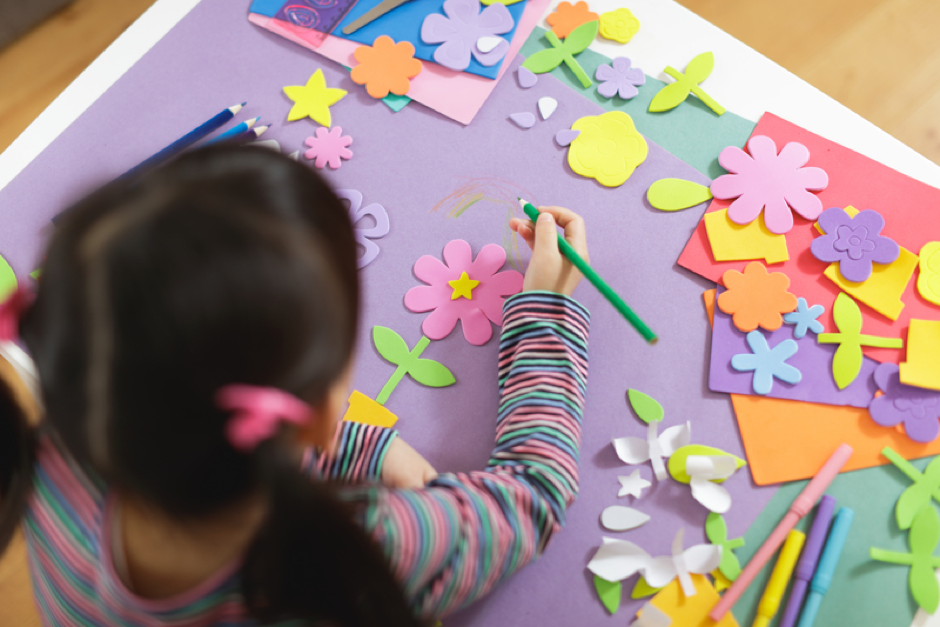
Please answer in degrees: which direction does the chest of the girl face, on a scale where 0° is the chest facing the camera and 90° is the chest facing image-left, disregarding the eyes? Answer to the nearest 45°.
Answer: approximately 225°

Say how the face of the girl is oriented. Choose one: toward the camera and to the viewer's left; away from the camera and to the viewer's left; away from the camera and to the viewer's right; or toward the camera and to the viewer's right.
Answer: away from the camera and to the viewer's right
